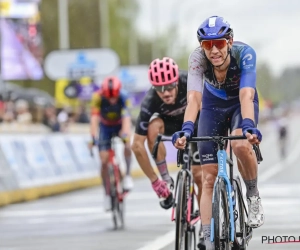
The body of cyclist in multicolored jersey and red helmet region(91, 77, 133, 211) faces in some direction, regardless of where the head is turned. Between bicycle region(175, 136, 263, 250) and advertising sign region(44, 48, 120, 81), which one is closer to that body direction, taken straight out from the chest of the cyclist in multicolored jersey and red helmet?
the bicycle

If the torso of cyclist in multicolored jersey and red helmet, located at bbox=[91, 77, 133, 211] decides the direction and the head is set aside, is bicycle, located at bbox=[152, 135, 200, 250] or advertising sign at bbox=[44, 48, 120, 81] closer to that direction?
the bicycle

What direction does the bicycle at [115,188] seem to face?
toward the camera

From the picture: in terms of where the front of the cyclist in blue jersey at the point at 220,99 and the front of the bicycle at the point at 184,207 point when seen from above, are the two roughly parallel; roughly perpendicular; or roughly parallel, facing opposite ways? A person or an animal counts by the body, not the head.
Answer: roughly parallel

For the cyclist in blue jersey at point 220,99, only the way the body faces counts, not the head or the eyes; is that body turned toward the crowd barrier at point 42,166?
no

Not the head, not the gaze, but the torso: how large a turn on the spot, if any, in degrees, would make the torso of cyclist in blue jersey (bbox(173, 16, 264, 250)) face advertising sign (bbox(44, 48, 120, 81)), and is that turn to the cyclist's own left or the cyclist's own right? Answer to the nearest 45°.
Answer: approximately 180°

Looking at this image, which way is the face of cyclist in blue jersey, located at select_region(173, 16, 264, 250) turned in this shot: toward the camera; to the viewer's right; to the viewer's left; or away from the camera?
toward the camera

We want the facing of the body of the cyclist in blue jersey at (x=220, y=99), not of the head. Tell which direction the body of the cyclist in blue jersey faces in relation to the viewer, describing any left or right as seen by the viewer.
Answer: facing the viewer

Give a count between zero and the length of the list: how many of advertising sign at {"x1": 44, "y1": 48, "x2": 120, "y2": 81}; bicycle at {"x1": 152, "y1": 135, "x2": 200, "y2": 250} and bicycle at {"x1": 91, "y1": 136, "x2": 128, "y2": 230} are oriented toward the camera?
3

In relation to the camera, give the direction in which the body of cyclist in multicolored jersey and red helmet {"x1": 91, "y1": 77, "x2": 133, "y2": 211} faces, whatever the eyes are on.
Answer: toward the camera

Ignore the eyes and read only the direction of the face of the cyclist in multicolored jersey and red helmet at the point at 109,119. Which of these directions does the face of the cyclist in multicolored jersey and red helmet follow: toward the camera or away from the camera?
toward the camera

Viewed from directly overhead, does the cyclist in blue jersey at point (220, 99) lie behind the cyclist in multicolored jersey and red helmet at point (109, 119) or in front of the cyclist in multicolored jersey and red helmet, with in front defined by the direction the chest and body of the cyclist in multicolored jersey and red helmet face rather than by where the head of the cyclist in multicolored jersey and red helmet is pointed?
in front

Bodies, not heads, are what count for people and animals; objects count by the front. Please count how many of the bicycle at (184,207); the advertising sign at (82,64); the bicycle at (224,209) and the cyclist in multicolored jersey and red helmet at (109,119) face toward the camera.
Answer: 4

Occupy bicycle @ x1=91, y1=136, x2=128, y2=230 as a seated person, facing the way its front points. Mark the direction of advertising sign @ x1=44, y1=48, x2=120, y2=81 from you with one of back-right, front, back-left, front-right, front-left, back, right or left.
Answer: back

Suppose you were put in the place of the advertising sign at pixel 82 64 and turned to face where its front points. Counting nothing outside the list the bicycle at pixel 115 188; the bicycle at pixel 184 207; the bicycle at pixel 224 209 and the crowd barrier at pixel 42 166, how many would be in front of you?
4
